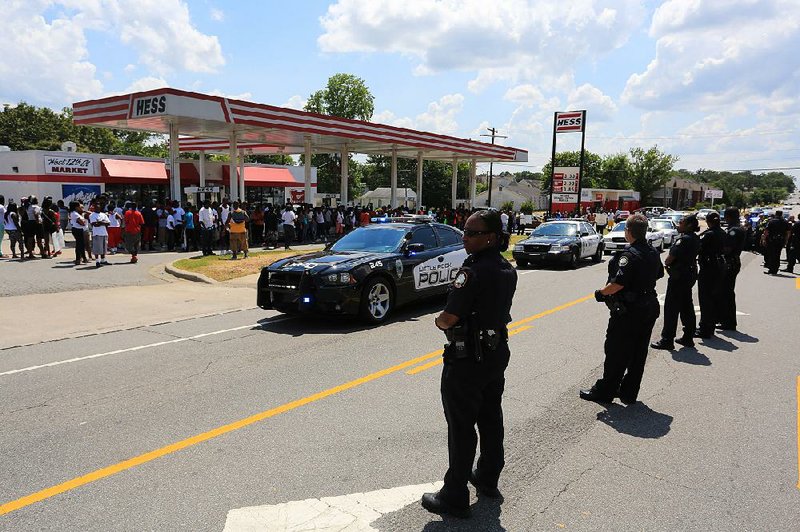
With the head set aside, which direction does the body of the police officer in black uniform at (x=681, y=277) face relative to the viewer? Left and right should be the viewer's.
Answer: facing to the left of the viewer

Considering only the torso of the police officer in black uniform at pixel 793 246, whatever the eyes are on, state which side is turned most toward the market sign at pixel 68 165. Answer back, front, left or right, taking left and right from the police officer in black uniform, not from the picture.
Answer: front

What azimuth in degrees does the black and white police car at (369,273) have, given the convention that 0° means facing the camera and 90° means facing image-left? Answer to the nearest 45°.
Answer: approximately 45°

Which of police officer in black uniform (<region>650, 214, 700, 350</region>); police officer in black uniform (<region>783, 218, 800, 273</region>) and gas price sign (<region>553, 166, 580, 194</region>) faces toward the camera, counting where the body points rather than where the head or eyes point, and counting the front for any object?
the gas price sign

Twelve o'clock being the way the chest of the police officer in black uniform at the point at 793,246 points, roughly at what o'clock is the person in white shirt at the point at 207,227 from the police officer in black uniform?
The person in white shirt is roughly at 11 o'clock from the police officer in black uniform.

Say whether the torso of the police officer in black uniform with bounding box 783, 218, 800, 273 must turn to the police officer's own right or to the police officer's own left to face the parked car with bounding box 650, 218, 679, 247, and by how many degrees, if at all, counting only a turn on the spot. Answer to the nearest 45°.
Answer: approximately 45° to the police officer's own right

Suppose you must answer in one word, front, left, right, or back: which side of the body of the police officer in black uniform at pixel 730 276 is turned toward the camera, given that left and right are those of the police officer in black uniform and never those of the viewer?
left

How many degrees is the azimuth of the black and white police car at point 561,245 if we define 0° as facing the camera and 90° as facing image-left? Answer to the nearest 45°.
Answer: approximately 45°

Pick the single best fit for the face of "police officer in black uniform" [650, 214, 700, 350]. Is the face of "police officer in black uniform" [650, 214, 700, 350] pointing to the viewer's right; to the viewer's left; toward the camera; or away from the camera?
to the viewer's left

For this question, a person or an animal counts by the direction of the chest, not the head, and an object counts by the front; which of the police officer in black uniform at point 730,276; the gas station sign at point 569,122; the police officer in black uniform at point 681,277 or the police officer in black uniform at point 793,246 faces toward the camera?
the gas station sign

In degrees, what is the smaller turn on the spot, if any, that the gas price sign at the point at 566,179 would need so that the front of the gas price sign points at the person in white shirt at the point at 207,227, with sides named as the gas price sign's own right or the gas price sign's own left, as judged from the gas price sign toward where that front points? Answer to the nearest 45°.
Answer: approximately 45° to the gas price sign's own right

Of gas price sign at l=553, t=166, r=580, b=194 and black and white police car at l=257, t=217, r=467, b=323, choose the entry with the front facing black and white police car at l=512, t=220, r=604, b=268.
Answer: the gas price sign

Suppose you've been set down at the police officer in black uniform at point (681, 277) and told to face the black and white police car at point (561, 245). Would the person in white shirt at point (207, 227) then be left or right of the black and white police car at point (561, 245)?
left

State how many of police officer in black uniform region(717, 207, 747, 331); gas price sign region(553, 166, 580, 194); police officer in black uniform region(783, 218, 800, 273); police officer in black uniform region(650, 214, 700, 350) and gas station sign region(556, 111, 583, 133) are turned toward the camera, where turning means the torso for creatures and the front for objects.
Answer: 2

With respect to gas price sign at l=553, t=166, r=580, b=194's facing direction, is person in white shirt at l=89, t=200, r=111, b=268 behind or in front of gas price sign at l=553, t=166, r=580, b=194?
in front

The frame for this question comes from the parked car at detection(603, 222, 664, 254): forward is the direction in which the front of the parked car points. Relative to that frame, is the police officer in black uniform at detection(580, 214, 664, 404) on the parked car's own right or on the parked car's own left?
on the parked car's own left
